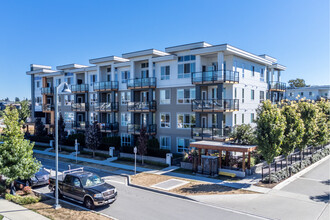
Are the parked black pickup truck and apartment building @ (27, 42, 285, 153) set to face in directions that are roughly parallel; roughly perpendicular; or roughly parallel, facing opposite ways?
roughly perpendicular

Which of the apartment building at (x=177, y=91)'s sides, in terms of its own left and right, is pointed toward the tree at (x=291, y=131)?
left

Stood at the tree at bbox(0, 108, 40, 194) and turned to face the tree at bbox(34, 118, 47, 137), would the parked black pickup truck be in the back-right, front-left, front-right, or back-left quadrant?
back-right

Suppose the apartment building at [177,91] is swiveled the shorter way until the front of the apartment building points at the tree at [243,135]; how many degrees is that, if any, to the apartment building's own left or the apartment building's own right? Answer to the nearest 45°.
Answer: approximately 90° to the apartment building's own left

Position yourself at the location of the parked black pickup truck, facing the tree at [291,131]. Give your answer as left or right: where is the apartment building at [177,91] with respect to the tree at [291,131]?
left

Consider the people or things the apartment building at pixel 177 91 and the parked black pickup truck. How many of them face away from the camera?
0

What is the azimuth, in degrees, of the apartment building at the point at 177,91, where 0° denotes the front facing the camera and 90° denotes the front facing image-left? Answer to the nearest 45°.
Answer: approximately 45°

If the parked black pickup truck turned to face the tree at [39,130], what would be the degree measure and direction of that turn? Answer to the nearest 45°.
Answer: approximately 135° to its left

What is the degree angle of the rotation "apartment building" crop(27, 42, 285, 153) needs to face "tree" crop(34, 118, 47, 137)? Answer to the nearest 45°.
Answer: approximately 90° to its right

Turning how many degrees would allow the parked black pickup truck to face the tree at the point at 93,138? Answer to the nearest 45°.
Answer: approximately 135° to its left

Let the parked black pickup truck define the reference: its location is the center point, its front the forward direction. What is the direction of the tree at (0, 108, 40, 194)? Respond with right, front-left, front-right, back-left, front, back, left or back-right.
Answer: back

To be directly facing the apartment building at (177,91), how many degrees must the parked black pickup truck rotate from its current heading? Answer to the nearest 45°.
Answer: approximately 90° to its left
